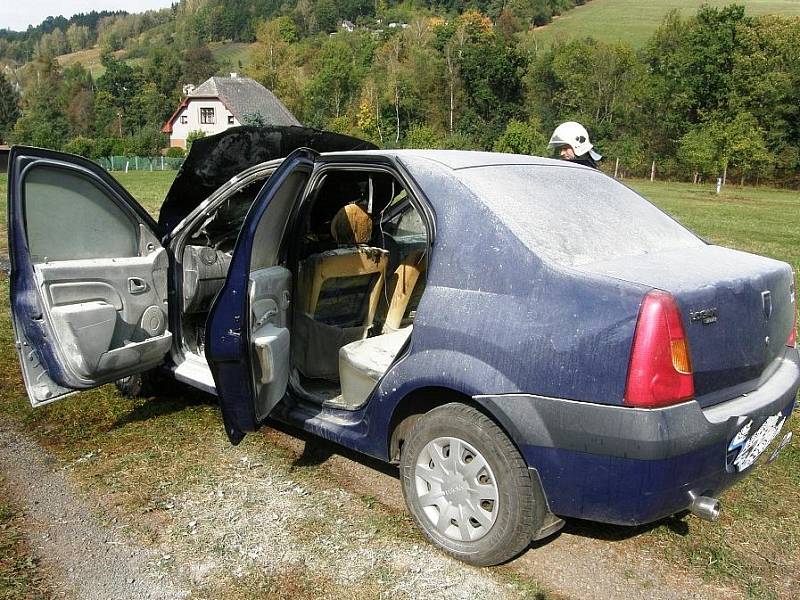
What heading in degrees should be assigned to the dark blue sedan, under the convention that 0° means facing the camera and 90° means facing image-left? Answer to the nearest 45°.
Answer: approximately 135°

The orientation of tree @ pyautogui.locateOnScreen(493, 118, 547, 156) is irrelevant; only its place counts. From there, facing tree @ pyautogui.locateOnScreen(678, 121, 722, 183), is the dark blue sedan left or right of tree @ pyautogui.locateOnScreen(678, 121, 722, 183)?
right

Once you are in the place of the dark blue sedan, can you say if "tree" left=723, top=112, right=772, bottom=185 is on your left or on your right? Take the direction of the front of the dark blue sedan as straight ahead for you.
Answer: on your right

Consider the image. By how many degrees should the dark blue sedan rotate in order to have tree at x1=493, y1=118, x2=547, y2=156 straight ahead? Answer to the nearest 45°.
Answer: approximately 45° to its right

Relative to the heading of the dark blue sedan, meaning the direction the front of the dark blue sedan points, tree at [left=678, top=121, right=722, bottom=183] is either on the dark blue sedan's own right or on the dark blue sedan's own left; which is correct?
on the dark blue sedan's own right
